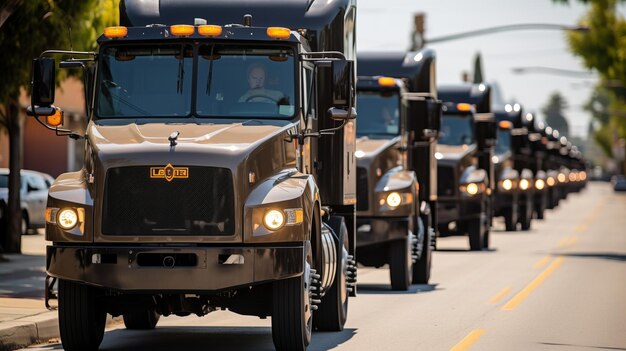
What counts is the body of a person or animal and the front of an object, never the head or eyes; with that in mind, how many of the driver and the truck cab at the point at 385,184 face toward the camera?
2

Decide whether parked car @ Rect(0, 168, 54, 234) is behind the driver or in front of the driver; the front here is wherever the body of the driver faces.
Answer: behind

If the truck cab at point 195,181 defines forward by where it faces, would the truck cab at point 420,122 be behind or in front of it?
behind

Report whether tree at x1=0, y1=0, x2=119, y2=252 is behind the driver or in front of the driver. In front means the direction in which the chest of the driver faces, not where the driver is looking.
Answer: behind

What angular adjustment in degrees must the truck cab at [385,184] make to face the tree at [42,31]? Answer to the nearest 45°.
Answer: approximately 90° to its right

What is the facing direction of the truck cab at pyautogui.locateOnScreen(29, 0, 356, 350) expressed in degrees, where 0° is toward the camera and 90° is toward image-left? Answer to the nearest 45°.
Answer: approximately 0°

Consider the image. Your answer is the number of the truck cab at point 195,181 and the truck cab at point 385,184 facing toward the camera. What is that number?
2

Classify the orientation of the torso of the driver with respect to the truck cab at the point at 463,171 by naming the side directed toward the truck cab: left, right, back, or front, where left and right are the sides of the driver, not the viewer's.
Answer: back
